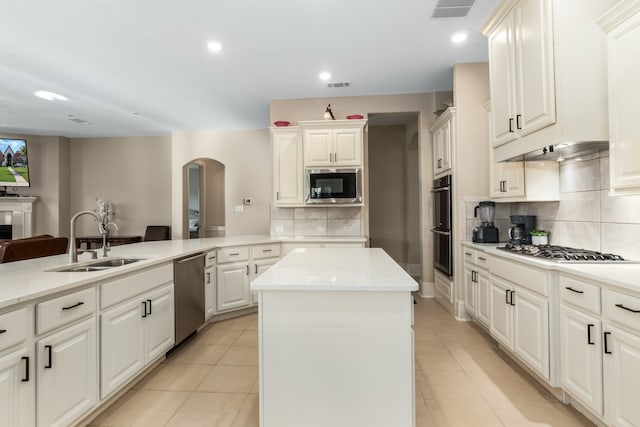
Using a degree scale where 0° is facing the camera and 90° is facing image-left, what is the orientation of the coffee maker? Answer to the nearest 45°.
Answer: approximately 45°

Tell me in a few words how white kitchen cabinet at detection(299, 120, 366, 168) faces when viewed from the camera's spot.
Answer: facing the viewer

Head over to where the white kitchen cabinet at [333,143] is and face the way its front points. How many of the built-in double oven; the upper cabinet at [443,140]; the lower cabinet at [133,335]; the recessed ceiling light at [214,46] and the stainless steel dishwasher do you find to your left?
2

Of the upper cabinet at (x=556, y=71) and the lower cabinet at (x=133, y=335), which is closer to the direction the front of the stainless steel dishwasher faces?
the upper cabinet

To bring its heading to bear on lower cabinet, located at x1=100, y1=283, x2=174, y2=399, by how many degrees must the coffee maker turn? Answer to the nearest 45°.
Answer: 0° — it already faces it

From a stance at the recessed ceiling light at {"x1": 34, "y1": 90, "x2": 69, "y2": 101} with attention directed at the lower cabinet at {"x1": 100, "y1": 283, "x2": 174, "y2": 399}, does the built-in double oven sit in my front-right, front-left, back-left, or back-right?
front-left

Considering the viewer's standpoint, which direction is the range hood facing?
facing the viewer and to the left of the viewer

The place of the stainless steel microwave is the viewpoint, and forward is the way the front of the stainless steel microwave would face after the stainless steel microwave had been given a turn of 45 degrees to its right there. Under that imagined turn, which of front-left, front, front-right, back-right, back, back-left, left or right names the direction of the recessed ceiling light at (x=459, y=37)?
left

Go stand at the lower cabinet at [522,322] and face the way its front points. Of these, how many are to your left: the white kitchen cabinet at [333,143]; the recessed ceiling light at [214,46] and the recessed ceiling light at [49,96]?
0

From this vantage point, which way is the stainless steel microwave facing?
toward the camera

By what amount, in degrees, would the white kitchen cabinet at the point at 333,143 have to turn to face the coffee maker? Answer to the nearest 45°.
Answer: approximately 45° to its left

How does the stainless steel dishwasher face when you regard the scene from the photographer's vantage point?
facing the viewer and to the right of the viewer

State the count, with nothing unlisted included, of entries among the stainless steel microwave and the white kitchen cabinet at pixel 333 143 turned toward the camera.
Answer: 2

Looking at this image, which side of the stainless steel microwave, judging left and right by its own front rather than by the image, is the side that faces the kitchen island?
front

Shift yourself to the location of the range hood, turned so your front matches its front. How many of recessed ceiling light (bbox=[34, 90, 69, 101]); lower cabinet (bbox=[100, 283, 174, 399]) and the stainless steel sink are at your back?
0

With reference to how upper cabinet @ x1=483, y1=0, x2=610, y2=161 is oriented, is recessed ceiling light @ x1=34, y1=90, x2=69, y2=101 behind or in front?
in front

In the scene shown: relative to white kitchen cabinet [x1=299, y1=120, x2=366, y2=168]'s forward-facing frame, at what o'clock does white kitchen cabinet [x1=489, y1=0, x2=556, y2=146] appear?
white kitchen cabinet [x1=489, y1=0, x2=556, y2=146] is roughly at 11 o'clock from white kitchen cabinet [x1=299, y1=120, x2=366, y2=168].
